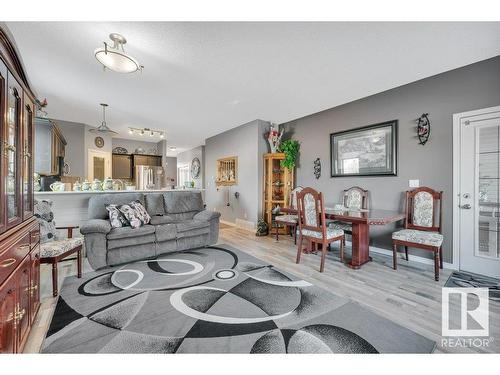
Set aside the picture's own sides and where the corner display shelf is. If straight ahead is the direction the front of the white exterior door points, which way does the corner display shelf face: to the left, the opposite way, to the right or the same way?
to the left

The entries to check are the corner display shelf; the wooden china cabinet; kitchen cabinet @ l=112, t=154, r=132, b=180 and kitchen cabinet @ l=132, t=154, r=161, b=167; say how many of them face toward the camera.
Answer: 3

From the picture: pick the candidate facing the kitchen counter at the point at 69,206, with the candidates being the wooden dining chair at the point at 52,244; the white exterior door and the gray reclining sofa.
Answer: the white exterior door

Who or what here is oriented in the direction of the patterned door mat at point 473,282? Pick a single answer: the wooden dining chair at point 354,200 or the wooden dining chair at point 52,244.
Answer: the wooden dining chair at point 52,244

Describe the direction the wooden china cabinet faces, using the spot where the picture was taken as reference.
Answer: facing to the right of the viewer

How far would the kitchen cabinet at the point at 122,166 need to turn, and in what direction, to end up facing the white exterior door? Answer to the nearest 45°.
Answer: approximately 45° to its left

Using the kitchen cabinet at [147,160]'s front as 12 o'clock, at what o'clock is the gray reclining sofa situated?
The gray reclining sofa is roughly at 12 o'clock from the kitchen cabinet.

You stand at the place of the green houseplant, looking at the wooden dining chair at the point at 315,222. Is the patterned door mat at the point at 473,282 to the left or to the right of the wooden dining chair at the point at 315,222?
left

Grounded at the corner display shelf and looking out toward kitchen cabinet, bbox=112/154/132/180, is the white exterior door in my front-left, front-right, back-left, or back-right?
back-left
